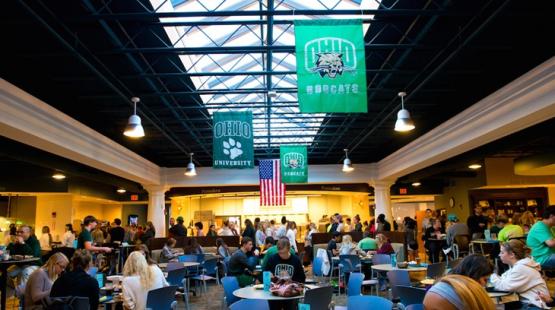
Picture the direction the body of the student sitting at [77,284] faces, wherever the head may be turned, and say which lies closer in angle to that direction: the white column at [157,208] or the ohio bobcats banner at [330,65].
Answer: the white column

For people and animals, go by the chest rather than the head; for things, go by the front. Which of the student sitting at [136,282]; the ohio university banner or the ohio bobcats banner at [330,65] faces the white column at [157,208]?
the student sitting

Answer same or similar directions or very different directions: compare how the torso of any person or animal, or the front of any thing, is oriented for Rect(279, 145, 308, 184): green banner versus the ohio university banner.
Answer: same or similar directions

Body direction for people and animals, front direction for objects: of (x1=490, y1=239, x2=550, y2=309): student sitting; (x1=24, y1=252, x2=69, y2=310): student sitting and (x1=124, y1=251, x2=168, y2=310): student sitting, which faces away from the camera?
(x1=124, y1=251, x2=168, y2=310): student sitting

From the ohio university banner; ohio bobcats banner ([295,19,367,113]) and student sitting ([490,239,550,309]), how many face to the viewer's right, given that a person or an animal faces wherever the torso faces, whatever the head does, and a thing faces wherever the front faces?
0

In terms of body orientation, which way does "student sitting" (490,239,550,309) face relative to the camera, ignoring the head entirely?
to the viewer's left

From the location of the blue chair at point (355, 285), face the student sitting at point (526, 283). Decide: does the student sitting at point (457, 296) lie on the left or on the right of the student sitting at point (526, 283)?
right

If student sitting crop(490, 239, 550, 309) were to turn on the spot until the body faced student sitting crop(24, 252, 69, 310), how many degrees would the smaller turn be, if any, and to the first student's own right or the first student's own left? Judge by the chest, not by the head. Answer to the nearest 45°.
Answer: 0° — they already face them

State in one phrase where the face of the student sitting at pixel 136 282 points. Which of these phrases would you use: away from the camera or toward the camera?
away from the camera

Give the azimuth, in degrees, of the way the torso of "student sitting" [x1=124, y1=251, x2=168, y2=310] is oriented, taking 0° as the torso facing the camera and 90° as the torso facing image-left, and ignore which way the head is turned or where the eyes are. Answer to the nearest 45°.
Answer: approximately 180°

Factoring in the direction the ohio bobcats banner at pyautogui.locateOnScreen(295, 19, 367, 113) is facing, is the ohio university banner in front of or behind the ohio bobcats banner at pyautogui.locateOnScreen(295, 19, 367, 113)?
behind

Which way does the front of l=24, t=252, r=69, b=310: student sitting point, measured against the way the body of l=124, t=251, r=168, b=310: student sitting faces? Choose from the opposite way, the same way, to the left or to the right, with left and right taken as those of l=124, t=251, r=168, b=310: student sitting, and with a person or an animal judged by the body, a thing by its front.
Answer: to the right

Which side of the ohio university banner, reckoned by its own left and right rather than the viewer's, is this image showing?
front

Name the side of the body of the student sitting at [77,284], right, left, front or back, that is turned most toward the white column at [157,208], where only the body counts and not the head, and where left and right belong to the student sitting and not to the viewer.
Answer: front
